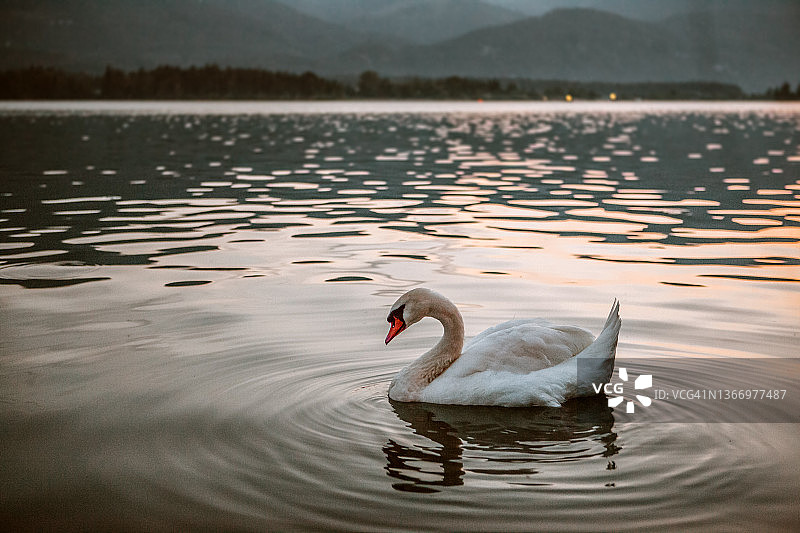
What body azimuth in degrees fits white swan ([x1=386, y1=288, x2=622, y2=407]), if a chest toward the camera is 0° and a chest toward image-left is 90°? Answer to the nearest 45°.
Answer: approximately 90°
